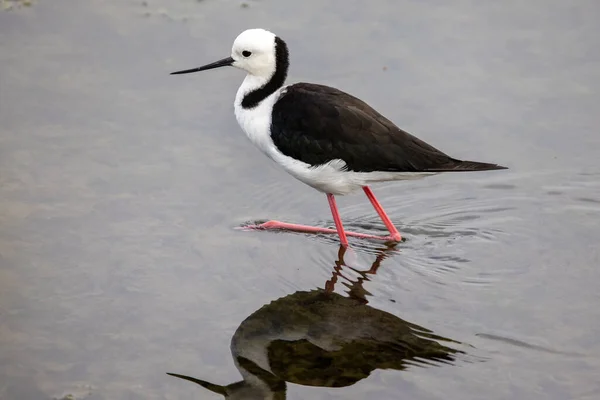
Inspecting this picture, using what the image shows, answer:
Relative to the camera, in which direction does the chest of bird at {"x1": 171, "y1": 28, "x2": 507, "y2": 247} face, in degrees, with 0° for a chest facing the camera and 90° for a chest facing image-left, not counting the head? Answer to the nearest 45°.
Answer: approximately 90°
